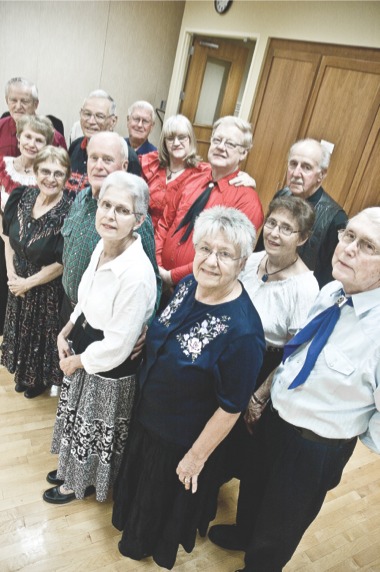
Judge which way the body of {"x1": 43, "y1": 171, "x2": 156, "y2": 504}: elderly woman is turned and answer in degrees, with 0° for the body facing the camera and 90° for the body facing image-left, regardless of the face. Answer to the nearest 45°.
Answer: approximately 45°

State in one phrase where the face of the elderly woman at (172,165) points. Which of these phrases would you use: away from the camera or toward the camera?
toward the camera

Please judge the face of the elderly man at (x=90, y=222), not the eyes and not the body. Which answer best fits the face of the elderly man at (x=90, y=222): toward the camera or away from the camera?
toward the camera

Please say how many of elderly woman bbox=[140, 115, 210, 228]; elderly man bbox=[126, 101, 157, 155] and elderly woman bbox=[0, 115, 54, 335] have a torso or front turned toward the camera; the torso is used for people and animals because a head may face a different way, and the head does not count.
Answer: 3

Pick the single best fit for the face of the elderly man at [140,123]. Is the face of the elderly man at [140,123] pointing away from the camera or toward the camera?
toward the camera

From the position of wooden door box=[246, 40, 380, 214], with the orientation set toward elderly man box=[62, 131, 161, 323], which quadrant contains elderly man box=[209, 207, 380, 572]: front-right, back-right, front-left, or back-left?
front-left

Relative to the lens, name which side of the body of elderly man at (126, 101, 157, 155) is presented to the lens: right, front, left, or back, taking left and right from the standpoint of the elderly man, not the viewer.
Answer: front

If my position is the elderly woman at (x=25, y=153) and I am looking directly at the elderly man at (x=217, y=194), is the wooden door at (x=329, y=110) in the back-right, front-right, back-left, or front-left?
front-left

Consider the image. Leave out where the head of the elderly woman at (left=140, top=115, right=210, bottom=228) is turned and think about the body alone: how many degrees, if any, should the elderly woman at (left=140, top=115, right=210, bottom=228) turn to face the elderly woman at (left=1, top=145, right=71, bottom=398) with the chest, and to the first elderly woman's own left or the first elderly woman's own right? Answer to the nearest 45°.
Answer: approximately 45° to the first elderly woman's own right

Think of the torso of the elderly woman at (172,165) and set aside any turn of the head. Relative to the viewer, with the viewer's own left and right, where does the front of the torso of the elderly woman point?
facing the viewer

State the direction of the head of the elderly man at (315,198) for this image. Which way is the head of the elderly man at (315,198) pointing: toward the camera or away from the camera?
toward the camera

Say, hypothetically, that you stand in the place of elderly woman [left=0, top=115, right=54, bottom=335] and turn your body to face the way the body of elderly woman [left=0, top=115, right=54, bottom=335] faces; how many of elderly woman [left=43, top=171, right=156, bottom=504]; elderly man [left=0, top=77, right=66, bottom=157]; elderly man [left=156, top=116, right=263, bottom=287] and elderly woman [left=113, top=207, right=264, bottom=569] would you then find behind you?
1
